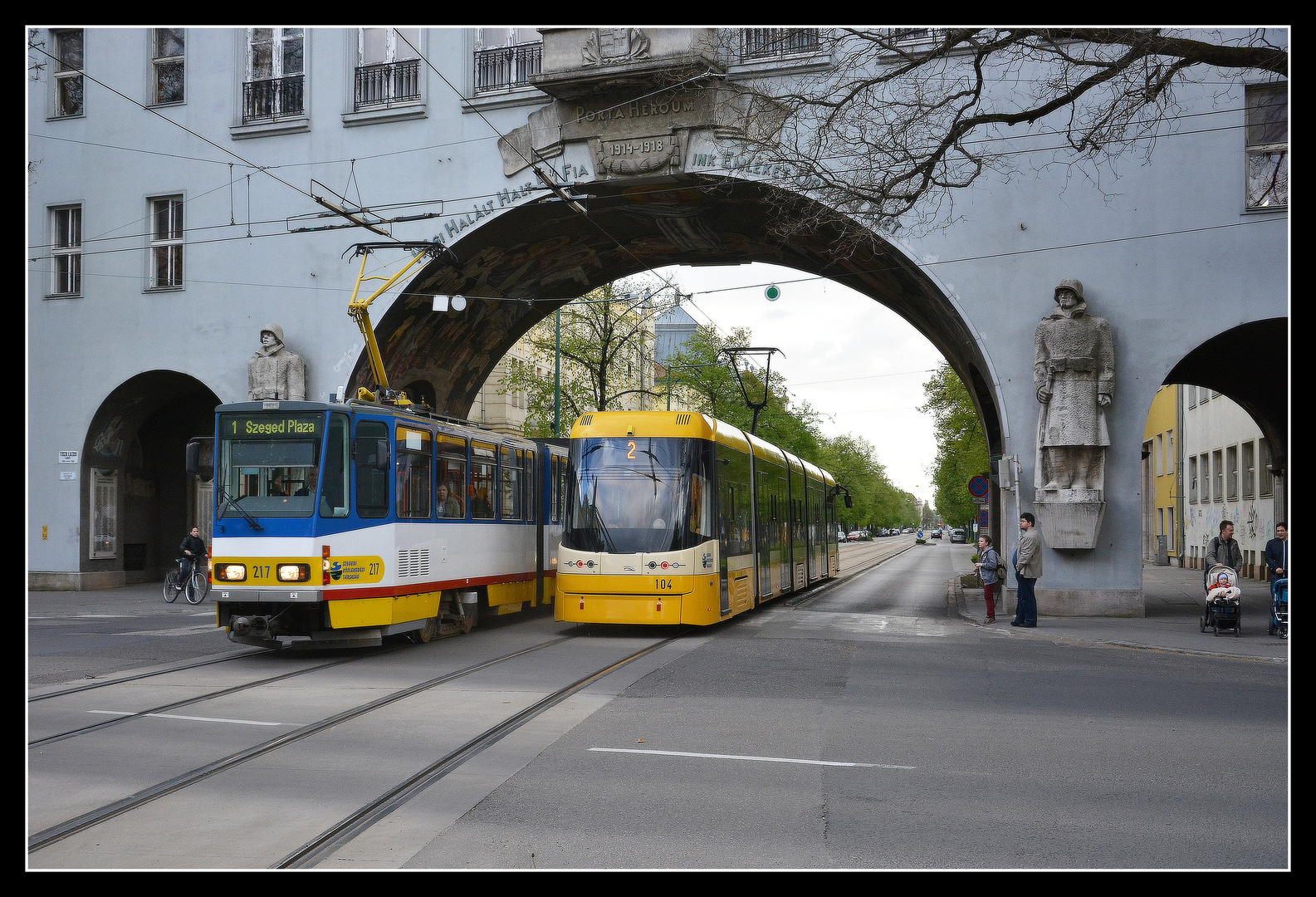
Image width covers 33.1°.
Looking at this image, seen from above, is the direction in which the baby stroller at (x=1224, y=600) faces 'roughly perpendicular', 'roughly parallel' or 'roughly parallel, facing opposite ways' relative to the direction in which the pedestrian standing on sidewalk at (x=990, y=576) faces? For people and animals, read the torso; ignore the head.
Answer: roughly perpendicular

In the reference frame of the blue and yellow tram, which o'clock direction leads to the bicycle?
The bicycle is roughly at 4 o'clock from the blue and yellow tram.

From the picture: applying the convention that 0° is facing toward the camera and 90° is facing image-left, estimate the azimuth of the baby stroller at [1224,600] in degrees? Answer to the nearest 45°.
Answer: approximately 0°
